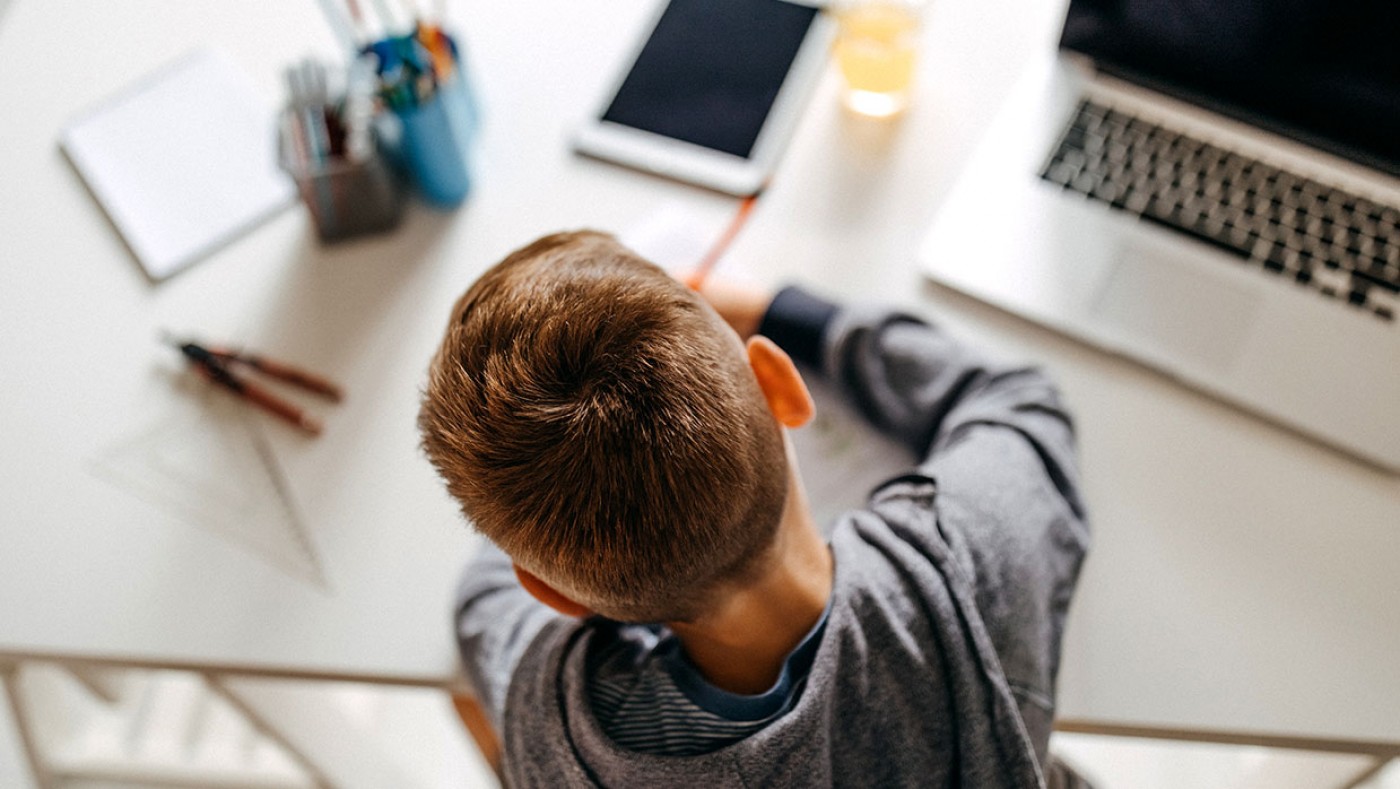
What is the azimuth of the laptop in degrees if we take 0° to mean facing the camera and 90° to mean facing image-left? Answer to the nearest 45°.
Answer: approximately 45°

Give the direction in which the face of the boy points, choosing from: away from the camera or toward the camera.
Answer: away from the camera
